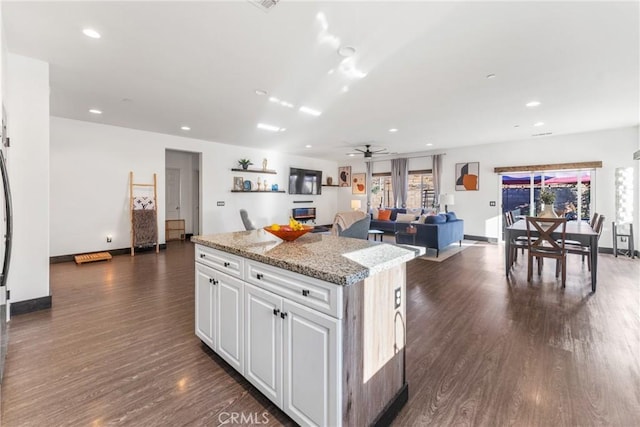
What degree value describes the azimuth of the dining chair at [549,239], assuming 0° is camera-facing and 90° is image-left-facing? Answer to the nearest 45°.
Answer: approximately 180°

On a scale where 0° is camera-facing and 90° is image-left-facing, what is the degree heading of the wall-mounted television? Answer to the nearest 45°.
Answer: approximately 315°

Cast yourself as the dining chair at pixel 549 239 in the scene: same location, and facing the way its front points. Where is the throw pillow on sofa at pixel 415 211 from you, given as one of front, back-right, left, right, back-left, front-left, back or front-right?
front-left

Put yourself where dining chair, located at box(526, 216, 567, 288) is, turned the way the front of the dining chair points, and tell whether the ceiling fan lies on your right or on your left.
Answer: on your left

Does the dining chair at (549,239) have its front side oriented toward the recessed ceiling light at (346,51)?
no

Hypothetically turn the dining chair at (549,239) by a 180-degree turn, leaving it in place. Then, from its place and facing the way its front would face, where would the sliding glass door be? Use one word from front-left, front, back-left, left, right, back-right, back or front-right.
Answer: back

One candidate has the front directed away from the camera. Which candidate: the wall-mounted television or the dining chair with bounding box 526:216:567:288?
the dining chair

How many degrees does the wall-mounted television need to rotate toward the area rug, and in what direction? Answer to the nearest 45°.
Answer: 0° — it already faces it

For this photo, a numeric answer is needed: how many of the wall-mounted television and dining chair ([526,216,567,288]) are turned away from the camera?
1

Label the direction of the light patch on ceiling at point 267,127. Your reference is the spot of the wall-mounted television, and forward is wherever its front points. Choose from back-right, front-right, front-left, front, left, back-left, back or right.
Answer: front-right

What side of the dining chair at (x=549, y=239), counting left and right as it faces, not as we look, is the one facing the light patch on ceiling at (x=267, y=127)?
left

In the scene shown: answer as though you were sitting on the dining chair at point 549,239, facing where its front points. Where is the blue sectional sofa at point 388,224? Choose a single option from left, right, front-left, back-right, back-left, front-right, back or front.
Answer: front-left

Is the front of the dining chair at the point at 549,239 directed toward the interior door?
no

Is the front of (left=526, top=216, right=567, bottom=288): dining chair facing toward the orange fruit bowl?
no

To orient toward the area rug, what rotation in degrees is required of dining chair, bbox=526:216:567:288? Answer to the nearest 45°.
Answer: approximately 45° to its left

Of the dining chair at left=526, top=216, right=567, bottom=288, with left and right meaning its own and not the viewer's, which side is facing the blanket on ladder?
left
